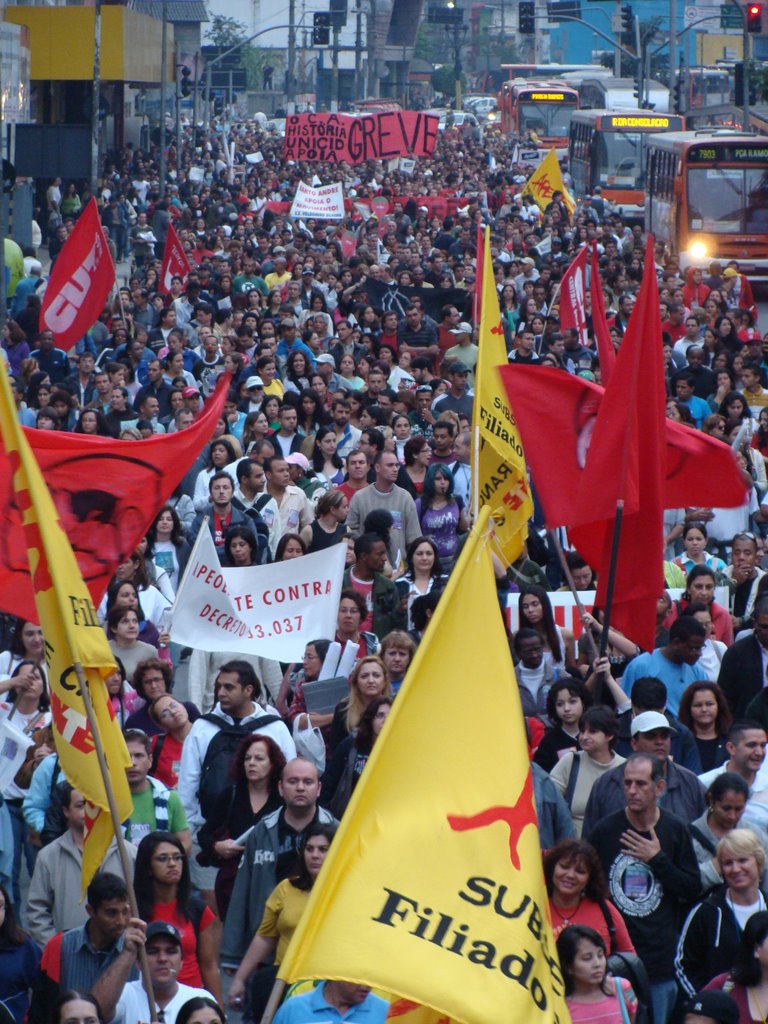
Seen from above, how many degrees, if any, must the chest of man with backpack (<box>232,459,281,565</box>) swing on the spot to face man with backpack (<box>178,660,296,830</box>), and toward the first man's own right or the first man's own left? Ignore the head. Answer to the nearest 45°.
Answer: approximately 45° to the first man's own right

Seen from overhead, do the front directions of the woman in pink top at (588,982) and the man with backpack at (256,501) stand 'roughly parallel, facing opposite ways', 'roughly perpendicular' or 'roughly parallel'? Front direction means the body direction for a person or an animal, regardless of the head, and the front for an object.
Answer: roughly parallel

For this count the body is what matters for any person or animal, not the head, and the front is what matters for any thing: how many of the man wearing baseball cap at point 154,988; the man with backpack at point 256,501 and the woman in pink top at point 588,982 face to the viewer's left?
0

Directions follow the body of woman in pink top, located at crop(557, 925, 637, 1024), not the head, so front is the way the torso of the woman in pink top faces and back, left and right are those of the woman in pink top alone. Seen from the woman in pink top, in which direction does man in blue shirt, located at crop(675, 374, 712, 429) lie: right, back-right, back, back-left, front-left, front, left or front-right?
back-left

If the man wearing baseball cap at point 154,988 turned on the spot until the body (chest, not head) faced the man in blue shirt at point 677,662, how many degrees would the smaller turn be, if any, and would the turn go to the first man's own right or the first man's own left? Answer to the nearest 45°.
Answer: approximately 135° to the first man's own left

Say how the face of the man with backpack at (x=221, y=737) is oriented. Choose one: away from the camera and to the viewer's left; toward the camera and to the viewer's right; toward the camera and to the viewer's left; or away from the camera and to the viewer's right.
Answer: toward the camera and to the viewer's left

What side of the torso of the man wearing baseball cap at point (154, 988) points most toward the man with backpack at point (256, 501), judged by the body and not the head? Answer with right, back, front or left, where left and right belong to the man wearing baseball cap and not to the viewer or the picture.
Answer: back

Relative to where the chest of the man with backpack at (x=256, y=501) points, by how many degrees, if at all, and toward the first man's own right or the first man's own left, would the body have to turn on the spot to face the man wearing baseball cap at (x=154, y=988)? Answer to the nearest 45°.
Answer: approximately 45° to the first man's own right

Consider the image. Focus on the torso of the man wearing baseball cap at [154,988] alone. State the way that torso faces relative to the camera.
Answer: toward the camera

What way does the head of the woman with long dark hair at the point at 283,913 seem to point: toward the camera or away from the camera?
toward the camera

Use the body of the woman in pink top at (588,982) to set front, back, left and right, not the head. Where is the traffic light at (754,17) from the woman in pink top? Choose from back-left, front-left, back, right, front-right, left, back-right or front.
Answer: back-left
